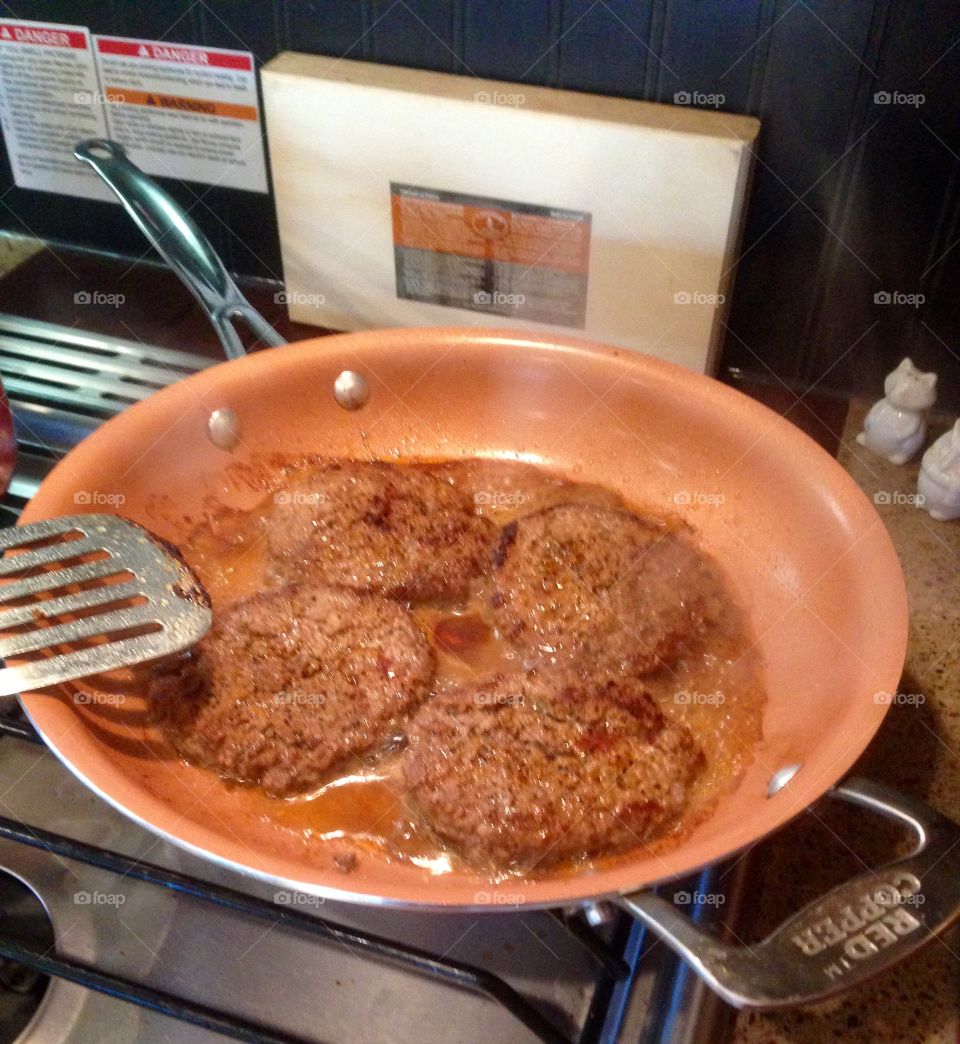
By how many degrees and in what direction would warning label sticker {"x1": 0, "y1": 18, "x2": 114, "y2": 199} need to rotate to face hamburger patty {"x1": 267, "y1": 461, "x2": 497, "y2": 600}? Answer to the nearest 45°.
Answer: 0° — it already faces it

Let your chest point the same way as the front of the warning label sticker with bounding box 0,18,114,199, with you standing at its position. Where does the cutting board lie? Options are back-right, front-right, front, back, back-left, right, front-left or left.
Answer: front-left

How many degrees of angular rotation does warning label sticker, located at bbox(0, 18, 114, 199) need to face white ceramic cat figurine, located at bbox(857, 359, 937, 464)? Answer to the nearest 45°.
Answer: approximately 45° to its left

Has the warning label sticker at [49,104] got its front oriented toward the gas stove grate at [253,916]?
yes

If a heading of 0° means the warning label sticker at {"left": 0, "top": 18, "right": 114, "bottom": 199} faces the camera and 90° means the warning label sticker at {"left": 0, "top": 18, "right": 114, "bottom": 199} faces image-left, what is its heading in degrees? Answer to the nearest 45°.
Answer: approximately 0°
